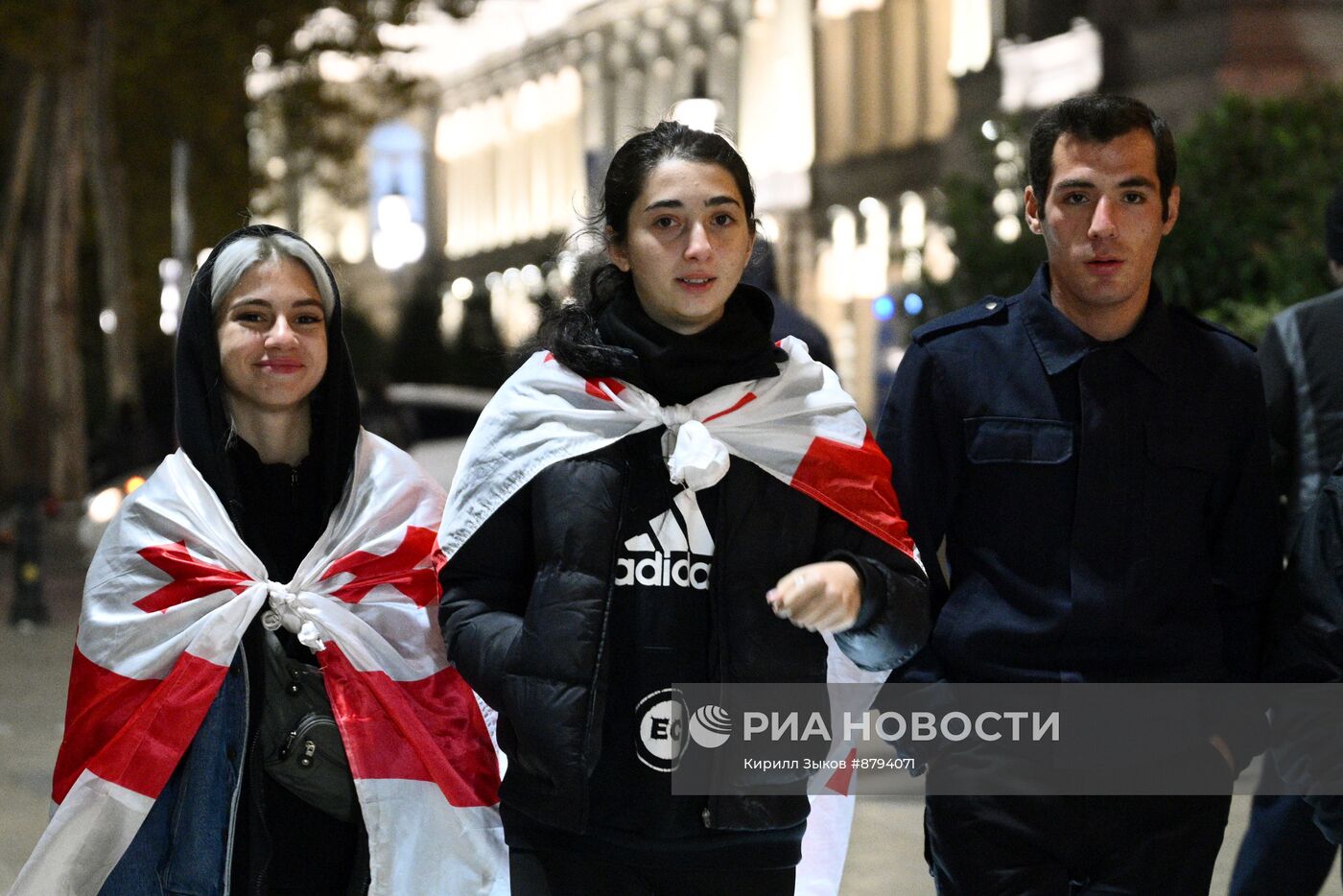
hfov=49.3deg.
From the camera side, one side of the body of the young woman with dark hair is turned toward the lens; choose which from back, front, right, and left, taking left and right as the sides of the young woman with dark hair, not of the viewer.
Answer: front

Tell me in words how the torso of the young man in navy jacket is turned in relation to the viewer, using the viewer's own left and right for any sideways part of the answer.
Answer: facing the viewer

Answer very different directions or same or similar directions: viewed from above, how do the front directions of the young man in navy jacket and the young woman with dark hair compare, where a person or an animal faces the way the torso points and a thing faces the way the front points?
same or similar directions

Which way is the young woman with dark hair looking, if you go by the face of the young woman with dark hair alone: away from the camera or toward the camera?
toward the camera

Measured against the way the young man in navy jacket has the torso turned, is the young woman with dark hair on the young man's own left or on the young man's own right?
on the young man's own right

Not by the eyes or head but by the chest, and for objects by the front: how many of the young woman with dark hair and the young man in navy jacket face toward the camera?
2

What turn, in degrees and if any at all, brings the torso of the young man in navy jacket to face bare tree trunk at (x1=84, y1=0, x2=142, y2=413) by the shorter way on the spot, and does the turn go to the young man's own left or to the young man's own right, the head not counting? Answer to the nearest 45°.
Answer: approximately 135° to the young man's own right
